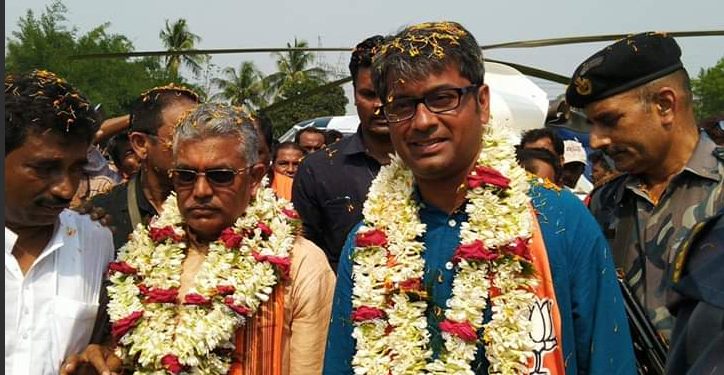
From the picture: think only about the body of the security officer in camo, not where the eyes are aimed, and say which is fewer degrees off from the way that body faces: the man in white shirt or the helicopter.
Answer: the man in white shirt

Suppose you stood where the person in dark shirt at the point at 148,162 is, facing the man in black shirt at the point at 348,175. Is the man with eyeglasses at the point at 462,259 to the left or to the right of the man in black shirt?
right

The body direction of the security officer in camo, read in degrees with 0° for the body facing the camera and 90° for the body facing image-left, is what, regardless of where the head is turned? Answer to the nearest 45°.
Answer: approximately 45°

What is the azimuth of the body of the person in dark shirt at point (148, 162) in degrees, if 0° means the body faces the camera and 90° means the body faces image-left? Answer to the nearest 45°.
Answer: approximately 315°

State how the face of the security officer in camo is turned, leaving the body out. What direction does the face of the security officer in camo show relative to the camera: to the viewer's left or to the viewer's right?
to the viewer's left

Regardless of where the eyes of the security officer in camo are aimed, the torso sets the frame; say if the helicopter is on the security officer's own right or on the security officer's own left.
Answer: on the security officer's own right

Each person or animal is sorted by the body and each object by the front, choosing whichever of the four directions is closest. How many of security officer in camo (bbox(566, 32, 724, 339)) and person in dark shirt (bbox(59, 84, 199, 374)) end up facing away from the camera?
0

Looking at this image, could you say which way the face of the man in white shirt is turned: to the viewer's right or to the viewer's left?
to the viewer's right
